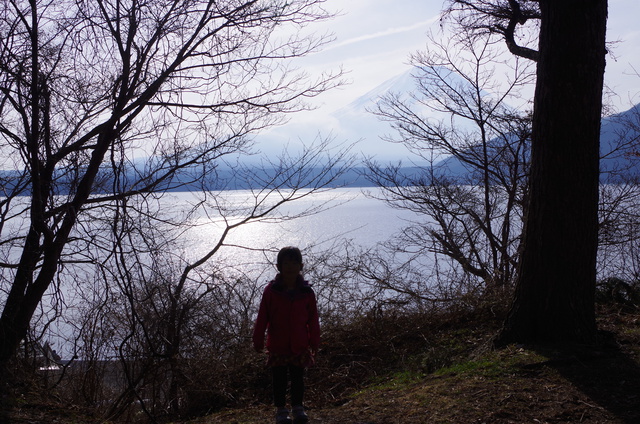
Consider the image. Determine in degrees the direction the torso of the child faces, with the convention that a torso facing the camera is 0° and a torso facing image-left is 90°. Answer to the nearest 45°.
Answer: approximately 0°
